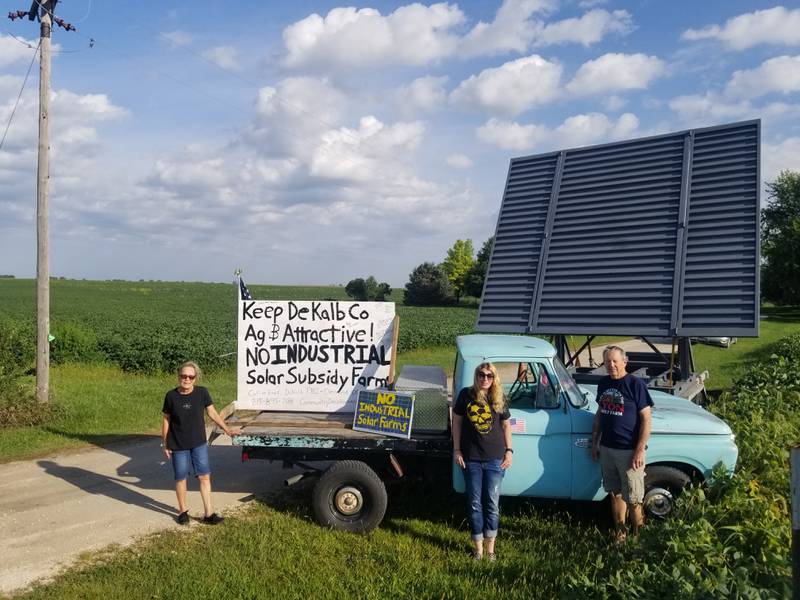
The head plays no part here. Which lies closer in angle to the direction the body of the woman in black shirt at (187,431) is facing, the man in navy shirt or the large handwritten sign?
the man in navy shirt

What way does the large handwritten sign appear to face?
toward the camera

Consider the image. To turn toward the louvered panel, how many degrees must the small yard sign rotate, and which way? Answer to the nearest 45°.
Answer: approximately 135° to its left

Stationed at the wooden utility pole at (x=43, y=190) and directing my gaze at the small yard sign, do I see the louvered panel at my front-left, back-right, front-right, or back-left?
front-left

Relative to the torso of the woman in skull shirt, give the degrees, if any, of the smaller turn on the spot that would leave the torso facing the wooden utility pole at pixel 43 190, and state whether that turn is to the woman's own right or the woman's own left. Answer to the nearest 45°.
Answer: approximately 135° to the woman's own right

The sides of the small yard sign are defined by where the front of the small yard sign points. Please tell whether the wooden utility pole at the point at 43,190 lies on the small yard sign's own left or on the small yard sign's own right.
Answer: on the small yard sign's own right

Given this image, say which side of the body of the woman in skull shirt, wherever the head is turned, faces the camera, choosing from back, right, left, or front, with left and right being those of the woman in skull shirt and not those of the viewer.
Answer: front

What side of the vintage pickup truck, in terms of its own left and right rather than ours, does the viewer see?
right

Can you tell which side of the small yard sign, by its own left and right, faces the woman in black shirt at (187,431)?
right
